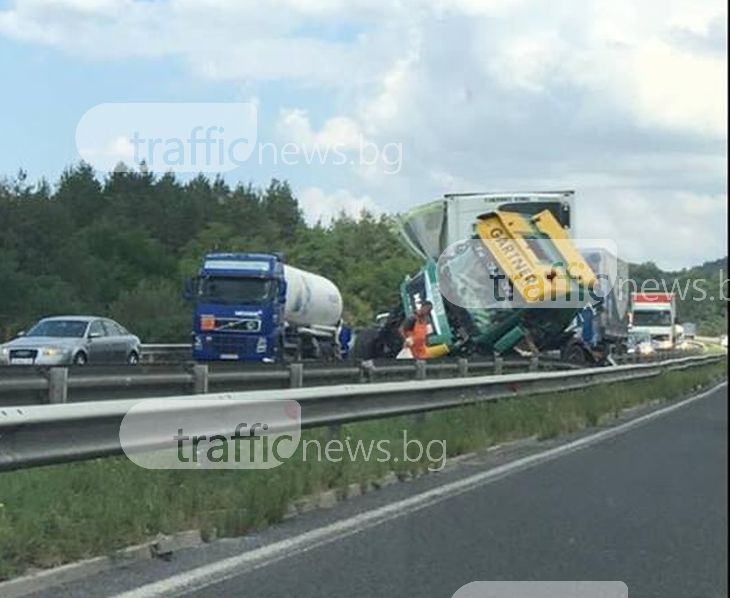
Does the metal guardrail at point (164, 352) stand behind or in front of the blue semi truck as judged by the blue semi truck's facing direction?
in front

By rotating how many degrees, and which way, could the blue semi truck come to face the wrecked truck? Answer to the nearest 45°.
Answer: approximately 135° to its left

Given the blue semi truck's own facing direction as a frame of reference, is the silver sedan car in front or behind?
in front

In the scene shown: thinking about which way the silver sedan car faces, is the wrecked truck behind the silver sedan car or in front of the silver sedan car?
behind

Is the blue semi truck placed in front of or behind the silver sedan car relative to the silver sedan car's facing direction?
behind

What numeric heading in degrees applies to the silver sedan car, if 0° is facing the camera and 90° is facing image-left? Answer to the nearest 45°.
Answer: approximately 45°

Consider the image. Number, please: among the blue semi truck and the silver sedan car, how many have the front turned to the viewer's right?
0

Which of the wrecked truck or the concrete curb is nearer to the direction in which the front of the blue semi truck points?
the concrete curb

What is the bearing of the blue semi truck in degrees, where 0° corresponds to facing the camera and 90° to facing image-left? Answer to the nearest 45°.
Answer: approximately 45°
